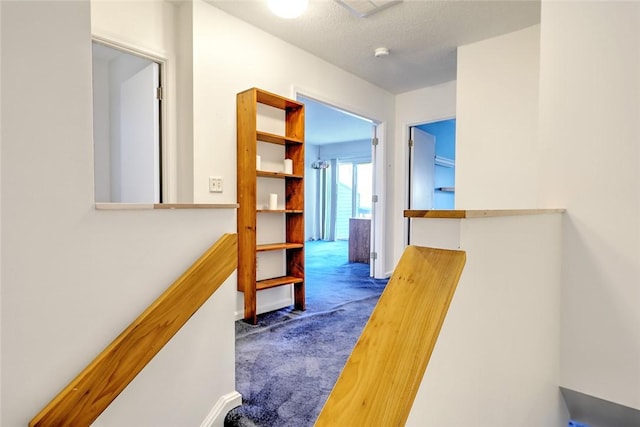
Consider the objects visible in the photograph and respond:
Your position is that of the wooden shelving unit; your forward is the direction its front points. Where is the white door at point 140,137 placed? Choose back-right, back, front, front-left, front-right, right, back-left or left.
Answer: back-right

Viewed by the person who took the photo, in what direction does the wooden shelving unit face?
facing the viewer and to the right of the viewer

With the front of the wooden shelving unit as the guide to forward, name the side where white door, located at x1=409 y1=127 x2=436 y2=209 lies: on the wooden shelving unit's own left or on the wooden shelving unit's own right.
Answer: on the wooden shelving unit's own left
